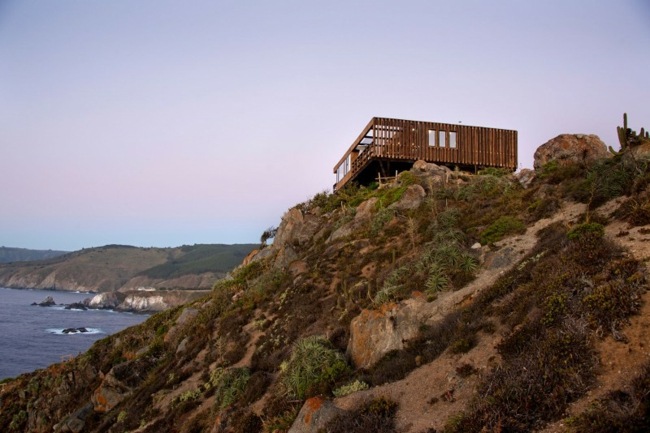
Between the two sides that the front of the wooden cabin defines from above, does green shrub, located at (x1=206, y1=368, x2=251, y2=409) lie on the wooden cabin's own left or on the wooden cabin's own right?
on the wooden cabin's own left

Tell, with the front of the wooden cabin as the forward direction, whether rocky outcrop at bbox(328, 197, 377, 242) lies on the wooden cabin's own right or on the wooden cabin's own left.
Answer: on the wooden cabin's own left

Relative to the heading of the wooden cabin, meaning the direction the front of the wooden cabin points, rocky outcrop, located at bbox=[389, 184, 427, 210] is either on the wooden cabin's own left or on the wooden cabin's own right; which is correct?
on the wooden cabin's own left

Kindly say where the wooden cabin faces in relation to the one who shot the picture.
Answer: facing to the left of the viewer

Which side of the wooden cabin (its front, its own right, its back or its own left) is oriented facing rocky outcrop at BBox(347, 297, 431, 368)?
left

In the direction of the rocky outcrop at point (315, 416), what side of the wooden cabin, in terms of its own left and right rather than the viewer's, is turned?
left

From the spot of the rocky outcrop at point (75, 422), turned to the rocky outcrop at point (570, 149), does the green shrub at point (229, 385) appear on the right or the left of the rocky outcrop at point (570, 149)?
right

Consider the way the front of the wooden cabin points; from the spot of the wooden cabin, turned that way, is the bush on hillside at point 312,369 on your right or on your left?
on your left

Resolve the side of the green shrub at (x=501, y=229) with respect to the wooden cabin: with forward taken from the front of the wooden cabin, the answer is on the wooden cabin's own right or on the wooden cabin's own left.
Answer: on the wooden cabin's own left

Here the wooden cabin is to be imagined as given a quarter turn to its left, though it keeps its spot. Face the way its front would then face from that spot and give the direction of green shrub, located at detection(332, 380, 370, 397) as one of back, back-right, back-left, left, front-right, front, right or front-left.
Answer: front
